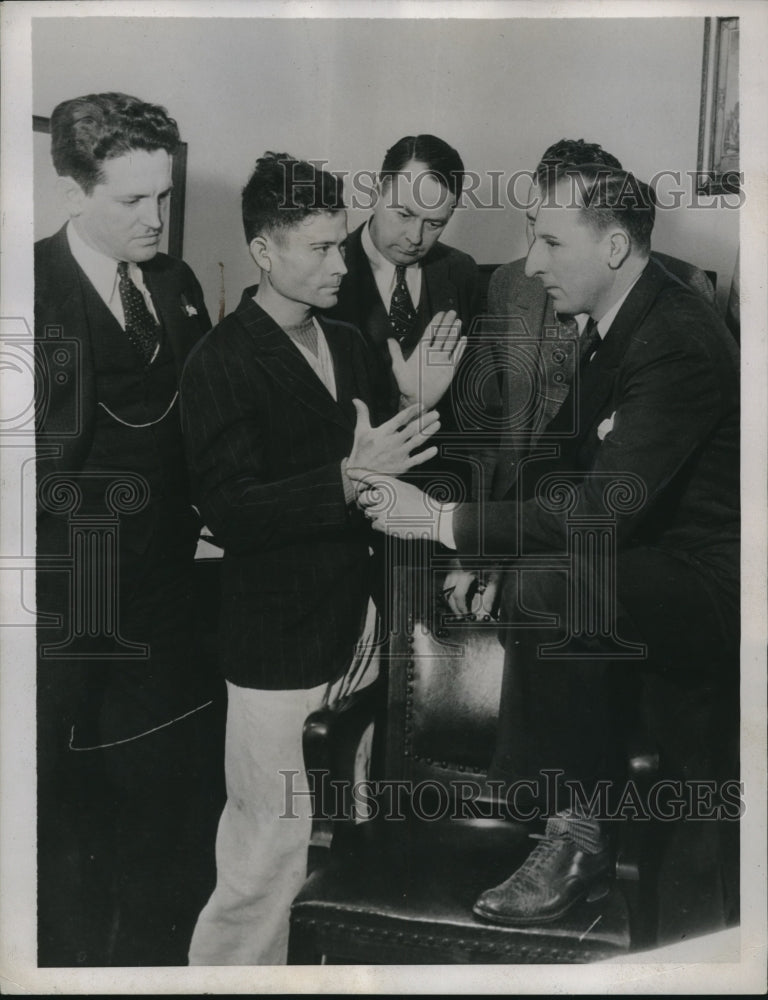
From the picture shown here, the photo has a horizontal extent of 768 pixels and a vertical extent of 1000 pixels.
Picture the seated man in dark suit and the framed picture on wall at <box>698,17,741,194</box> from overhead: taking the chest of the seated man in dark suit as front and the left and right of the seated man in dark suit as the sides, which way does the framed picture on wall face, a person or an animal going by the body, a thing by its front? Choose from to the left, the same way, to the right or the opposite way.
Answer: to the left

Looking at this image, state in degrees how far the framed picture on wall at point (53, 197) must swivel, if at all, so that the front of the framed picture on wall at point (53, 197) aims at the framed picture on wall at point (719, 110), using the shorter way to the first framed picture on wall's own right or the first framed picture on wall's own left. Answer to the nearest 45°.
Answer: approximately 90° to the first framed picture on wall's own left

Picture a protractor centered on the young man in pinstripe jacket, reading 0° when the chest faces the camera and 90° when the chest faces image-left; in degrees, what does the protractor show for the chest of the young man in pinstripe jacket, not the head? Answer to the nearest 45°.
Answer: approximately 315°

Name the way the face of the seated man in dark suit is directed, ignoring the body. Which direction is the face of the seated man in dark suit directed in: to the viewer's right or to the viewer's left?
to the viewer's left

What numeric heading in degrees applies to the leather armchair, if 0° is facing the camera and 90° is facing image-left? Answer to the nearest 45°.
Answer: approximately 0°

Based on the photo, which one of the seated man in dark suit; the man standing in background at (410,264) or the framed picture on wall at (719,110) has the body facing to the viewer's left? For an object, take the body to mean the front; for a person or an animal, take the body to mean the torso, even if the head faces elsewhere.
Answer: the seated man in dark suit

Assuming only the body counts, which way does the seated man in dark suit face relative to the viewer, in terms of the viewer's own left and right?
facing to the left of the viewer

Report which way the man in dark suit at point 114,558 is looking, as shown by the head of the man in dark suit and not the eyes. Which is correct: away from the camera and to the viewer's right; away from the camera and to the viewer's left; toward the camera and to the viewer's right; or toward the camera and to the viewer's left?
toward the camera and to the viewer's right

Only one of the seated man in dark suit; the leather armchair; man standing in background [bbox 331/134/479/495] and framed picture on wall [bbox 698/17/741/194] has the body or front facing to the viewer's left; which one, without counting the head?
the seated man in dark suit
